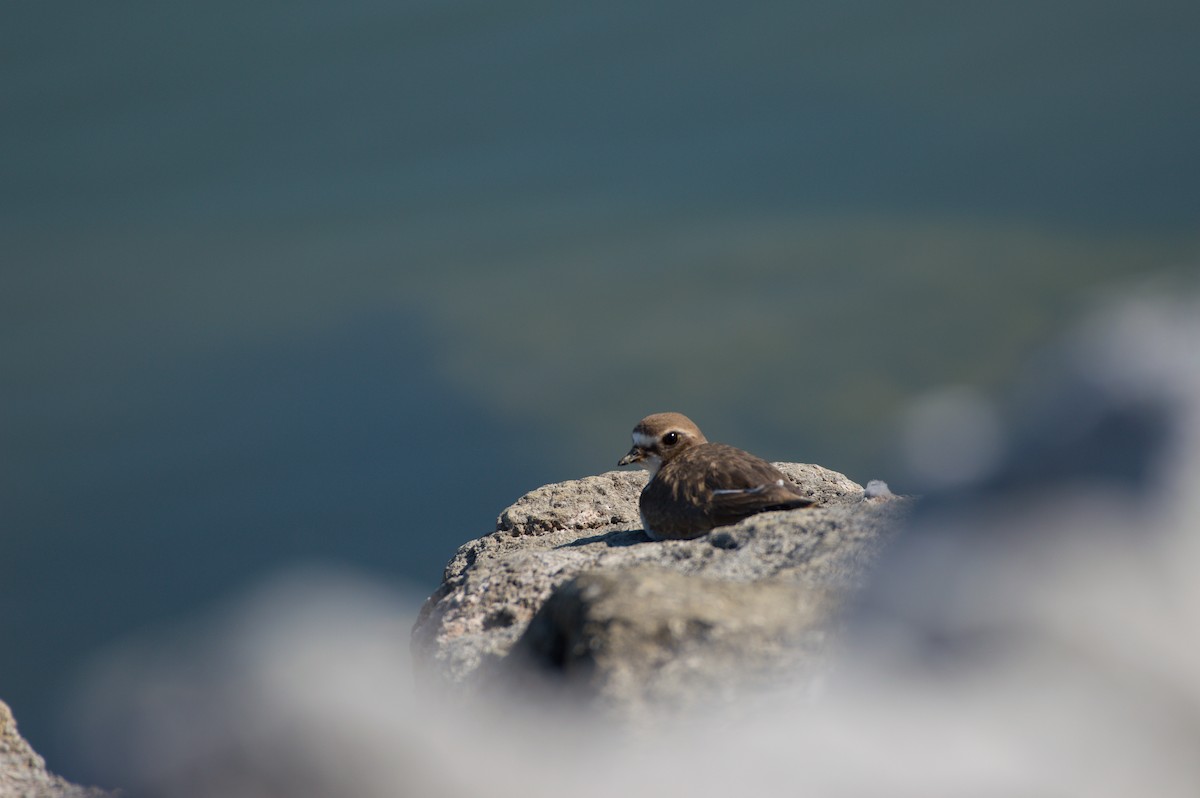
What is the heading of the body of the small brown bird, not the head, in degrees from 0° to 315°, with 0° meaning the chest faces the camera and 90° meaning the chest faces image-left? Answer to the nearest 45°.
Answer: approximately 90°
